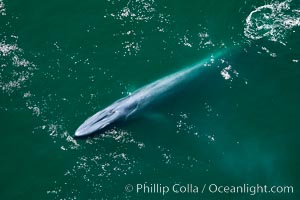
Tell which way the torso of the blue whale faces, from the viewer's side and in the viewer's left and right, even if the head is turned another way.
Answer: facing the viewer and to the left of the viewer
